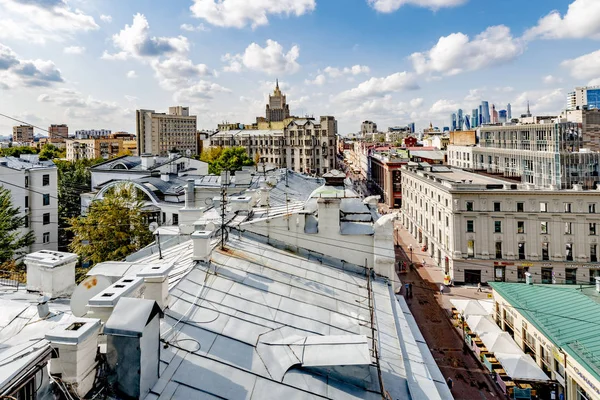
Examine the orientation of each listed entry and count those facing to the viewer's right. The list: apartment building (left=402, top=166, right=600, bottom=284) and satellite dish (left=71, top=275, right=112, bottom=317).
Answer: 0

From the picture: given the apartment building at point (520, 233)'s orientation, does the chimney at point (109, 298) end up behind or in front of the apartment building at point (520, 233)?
in front

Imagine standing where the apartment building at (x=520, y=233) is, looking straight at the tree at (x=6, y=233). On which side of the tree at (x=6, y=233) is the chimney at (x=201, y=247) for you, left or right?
left

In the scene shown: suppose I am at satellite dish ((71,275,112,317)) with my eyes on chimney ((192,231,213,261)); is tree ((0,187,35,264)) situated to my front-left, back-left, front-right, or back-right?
front-left

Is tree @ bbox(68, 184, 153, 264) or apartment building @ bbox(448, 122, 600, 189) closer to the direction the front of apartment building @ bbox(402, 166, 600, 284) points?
the tree

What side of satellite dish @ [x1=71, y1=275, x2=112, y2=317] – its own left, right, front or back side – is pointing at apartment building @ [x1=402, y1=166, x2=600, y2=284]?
back

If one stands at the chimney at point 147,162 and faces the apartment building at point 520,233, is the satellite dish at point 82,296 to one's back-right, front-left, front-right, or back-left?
front-right
